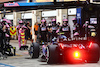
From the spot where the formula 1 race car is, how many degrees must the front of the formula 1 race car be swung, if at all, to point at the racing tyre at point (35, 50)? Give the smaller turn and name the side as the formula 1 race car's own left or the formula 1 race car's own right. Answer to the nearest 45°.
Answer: approximately 45° to the formula 1 race car's own left

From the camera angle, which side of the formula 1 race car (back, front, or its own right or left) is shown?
back

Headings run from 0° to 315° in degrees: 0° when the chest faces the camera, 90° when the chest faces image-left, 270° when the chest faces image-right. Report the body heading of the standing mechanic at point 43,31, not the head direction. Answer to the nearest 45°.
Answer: approximately 0°
